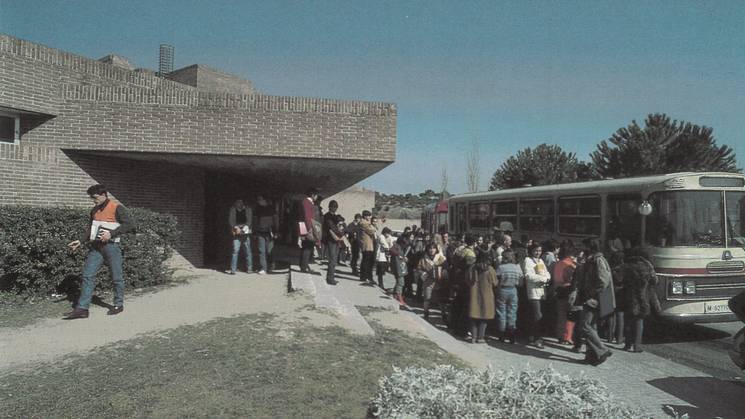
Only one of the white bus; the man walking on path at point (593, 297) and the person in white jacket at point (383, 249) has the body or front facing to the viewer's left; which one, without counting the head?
the man walking on path

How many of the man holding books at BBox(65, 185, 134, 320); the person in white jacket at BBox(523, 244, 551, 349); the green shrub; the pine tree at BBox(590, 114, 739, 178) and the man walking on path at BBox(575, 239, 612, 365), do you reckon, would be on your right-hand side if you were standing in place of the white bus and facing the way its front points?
4

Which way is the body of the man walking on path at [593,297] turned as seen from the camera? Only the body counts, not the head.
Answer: to the viewer's left

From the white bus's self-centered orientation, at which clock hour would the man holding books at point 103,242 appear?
The man holding books is roughly at 3 o'clock from the white bus.

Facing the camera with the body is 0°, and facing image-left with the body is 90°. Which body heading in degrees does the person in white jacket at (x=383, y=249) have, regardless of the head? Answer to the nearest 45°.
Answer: approximately 270°

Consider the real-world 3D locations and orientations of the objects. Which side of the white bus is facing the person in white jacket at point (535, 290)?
right
